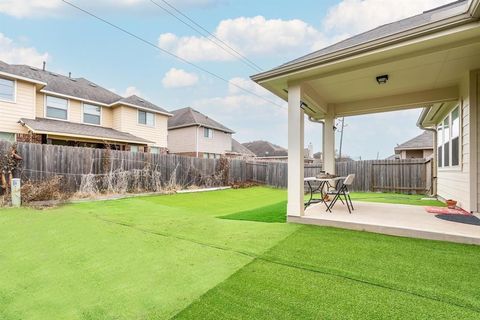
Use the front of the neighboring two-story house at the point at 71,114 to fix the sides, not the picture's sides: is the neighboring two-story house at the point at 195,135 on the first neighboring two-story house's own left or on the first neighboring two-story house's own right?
on the first neighboring two-story house's own right

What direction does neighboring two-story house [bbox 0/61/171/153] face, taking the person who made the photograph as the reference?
facing away from the viewer and to the left of the viewer

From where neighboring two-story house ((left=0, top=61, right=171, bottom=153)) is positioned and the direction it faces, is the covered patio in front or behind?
behind

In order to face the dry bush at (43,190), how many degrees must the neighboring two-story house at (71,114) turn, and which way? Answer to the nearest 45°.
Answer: approximately 135° to its left

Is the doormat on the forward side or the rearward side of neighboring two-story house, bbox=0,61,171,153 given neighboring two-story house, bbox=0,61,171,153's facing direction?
on the rearward side
